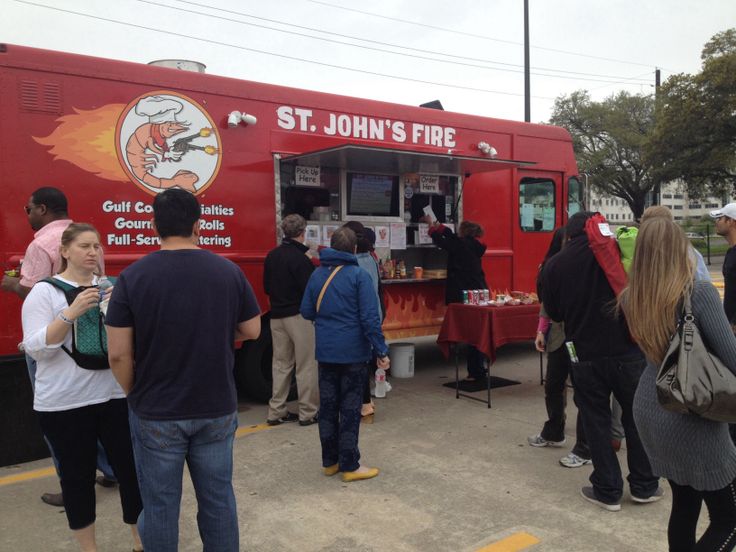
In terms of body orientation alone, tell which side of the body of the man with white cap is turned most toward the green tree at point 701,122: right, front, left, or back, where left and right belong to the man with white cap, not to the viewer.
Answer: right

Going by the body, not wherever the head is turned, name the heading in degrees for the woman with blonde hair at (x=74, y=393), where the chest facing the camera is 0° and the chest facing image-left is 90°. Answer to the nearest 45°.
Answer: approximately 315°

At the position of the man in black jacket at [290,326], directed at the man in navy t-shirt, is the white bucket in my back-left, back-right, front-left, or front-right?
back-left

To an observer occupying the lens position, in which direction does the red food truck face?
facing away from the viewer and to the right of the viewer

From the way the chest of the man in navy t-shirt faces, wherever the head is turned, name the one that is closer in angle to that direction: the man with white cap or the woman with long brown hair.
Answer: the man with white cap

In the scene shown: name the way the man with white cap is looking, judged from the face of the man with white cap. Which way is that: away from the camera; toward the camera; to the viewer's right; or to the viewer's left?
to the viewer's left

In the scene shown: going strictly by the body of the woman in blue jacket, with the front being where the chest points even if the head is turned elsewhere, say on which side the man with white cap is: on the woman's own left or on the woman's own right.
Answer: on the woman's own right

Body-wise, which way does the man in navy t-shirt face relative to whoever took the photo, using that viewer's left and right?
facing away from the viewer

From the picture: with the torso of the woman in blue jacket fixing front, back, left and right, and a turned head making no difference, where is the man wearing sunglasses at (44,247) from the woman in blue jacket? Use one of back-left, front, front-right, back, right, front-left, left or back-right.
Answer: back-left

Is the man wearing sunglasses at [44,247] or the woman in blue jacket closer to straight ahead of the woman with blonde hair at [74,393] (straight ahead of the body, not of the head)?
the woman in blue jacket

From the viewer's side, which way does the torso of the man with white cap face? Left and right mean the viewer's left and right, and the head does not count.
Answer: facing to the left of the viewer

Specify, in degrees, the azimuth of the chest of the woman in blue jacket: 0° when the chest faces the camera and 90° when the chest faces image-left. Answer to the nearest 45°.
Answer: approximately 225°

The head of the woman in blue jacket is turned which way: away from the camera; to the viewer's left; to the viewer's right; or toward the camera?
away from the camera

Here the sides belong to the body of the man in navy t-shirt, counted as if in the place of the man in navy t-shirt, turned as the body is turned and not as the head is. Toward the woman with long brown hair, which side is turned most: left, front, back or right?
right
